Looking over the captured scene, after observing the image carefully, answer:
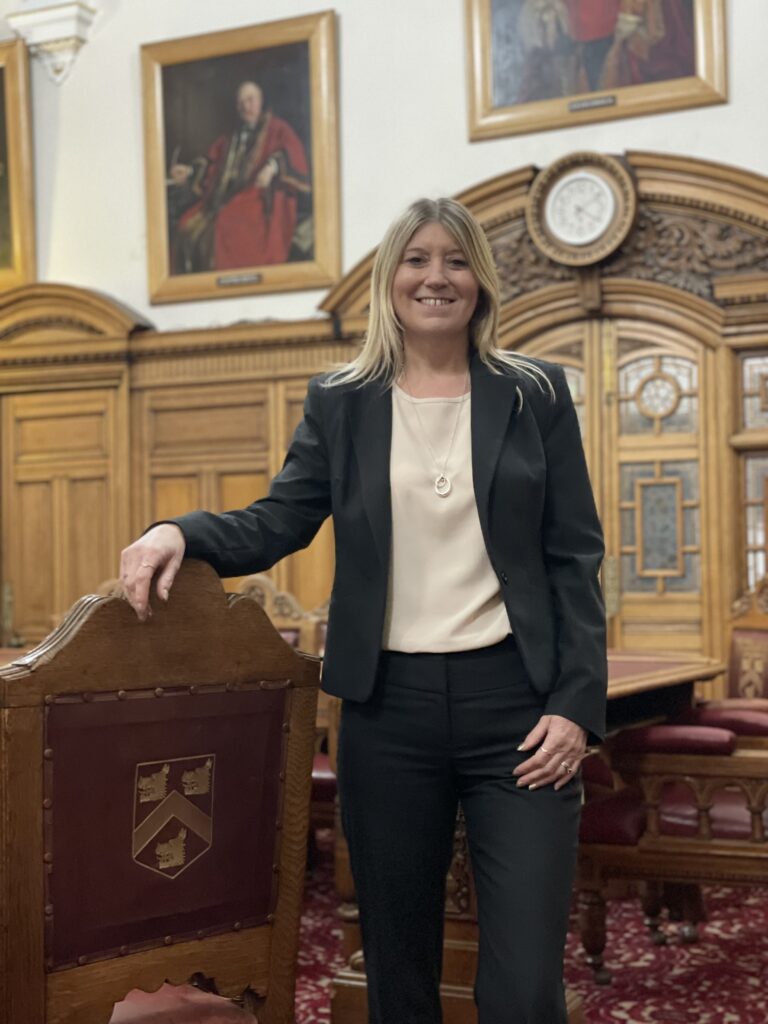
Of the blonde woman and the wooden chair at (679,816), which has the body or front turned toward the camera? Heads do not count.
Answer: the blonde woman

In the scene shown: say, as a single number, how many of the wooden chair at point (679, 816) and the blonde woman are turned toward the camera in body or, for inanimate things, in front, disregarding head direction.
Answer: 1

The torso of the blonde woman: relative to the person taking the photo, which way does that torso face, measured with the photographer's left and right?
facing the viewer

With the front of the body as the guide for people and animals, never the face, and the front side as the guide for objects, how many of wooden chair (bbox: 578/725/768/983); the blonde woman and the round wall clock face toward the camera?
2

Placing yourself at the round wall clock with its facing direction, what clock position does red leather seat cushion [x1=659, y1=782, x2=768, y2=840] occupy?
The red leather seat cushion is roughly at 12 o'clock from the round wall clock.

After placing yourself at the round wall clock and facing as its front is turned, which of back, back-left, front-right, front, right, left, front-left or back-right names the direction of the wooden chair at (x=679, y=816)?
front

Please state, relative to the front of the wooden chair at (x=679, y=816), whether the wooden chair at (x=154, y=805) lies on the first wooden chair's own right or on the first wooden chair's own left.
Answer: on the first wooden chair's own left

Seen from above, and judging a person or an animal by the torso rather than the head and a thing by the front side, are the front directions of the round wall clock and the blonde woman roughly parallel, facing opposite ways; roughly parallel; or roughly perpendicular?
roughly parallel

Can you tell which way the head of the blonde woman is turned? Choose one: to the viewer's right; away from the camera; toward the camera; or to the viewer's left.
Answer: toward the camera

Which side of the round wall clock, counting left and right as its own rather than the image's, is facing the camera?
front

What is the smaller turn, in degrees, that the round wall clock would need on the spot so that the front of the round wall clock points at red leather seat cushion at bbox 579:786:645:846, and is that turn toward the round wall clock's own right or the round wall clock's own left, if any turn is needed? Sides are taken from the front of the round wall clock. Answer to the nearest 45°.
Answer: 0° — it already faces it

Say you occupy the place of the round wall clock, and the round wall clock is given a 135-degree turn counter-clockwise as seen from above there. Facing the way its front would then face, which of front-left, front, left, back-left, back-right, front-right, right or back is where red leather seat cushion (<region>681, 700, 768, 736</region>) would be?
back-right
